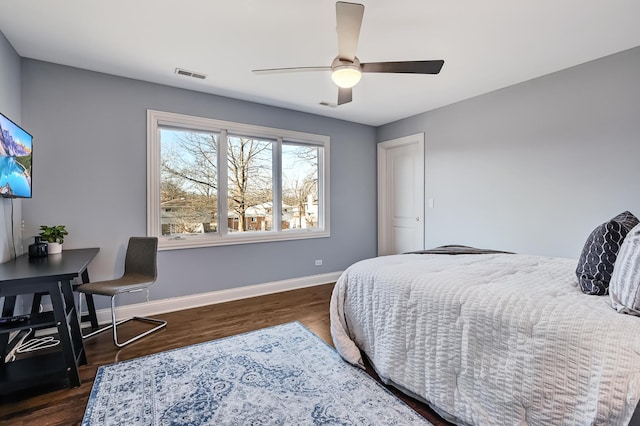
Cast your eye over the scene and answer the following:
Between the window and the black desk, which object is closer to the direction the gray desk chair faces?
the black desk

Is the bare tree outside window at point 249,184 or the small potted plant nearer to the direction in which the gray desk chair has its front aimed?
the small potted plant

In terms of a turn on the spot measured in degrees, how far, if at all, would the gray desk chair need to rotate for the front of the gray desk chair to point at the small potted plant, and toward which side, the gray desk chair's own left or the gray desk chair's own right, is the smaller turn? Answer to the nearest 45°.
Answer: approximately 45° to the gray desk chair's own right

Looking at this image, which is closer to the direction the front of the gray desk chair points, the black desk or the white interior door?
the black desk

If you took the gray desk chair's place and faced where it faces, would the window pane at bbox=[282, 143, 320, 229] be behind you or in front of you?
behind

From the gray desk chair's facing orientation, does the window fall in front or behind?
behind

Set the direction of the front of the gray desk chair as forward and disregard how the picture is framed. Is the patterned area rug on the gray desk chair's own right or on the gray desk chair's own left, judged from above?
on the gray desk chair's own left

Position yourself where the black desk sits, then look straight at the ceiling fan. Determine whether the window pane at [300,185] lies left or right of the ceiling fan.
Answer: left

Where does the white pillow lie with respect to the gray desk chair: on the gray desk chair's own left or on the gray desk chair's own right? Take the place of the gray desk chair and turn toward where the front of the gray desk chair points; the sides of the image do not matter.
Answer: on the gray desk chair's own left

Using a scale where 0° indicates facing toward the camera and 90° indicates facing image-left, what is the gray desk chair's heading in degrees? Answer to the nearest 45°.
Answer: approximately 45°
